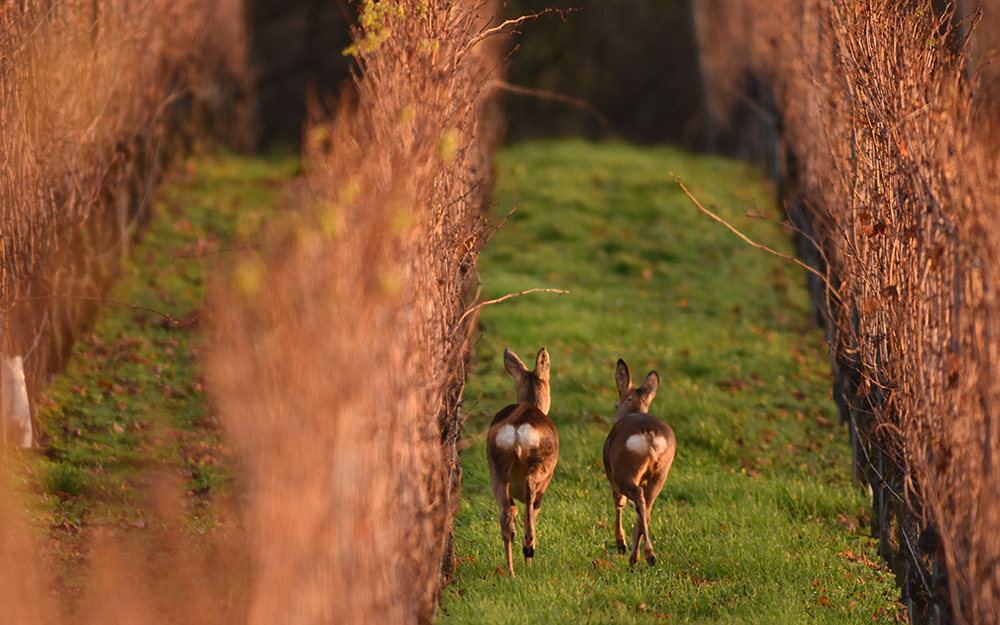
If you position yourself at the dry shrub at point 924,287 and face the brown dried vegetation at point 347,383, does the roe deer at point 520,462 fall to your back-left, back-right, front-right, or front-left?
front-right

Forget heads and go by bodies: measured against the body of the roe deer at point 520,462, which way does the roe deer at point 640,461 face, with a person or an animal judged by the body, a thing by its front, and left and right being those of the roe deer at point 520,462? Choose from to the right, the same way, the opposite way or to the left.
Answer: the same way

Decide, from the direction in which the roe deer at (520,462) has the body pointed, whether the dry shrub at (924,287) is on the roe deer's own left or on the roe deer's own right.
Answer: on the roe deer's own right

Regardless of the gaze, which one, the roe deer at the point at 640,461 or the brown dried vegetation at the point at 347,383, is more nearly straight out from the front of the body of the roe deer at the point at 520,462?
the roe deer

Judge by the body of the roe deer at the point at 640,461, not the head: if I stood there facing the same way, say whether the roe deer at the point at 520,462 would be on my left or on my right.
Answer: on my left

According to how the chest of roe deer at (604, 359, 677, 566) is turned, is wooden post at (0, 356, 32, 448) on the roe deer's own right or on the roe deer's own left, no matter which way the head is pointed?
on the roe deer's own left

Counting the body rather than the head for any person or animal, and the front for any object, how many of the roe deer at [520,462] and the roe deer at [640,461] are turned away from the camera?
2

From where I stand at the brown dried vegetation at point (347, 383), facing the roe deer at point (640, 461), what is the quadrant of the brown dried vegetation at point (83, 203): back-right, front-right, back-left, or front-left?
front-left

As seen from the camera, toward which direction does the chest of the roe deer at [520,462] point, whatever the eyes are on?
away from the camera

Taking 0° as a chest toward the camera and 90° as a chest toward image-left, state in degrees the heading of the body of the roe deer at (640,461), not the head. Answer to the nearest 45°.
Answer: approximately 180°
